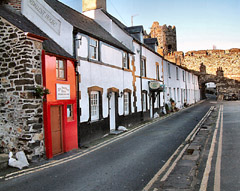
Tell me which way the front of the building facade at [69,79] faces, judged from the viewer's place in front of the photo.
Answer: facing the viewer and to the right of the viewer
